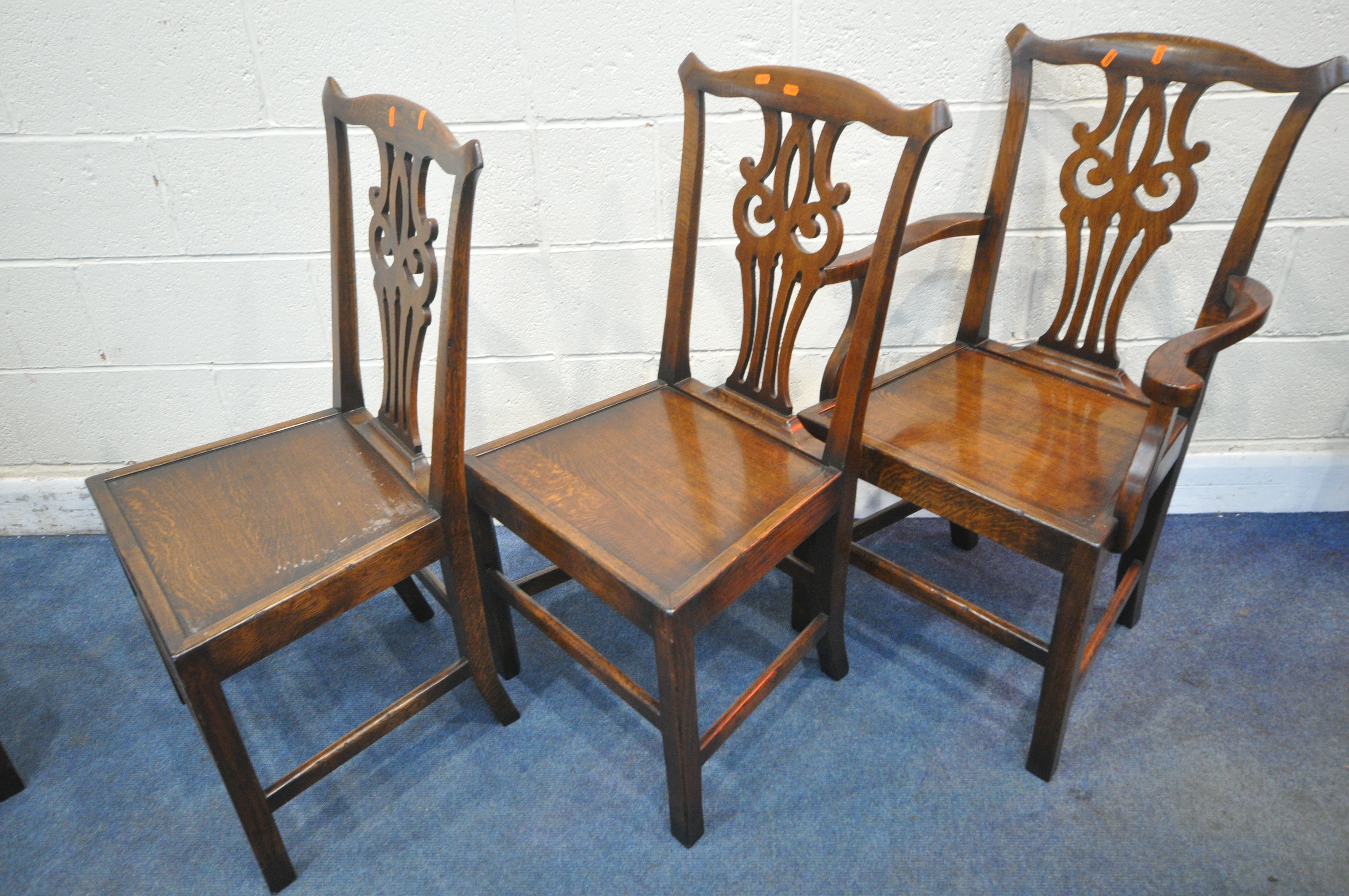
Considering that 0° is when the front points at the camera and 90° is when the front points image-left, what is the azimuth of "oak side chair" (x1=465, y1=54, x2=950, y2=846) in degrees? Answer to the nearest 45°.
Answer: approximately 45°

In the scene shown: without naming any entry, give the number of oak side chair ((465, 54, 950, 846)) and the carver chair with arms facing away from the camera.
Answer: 0

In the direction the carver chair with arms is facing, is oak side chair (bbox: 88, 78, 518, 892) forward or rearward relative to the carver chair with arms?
forward
